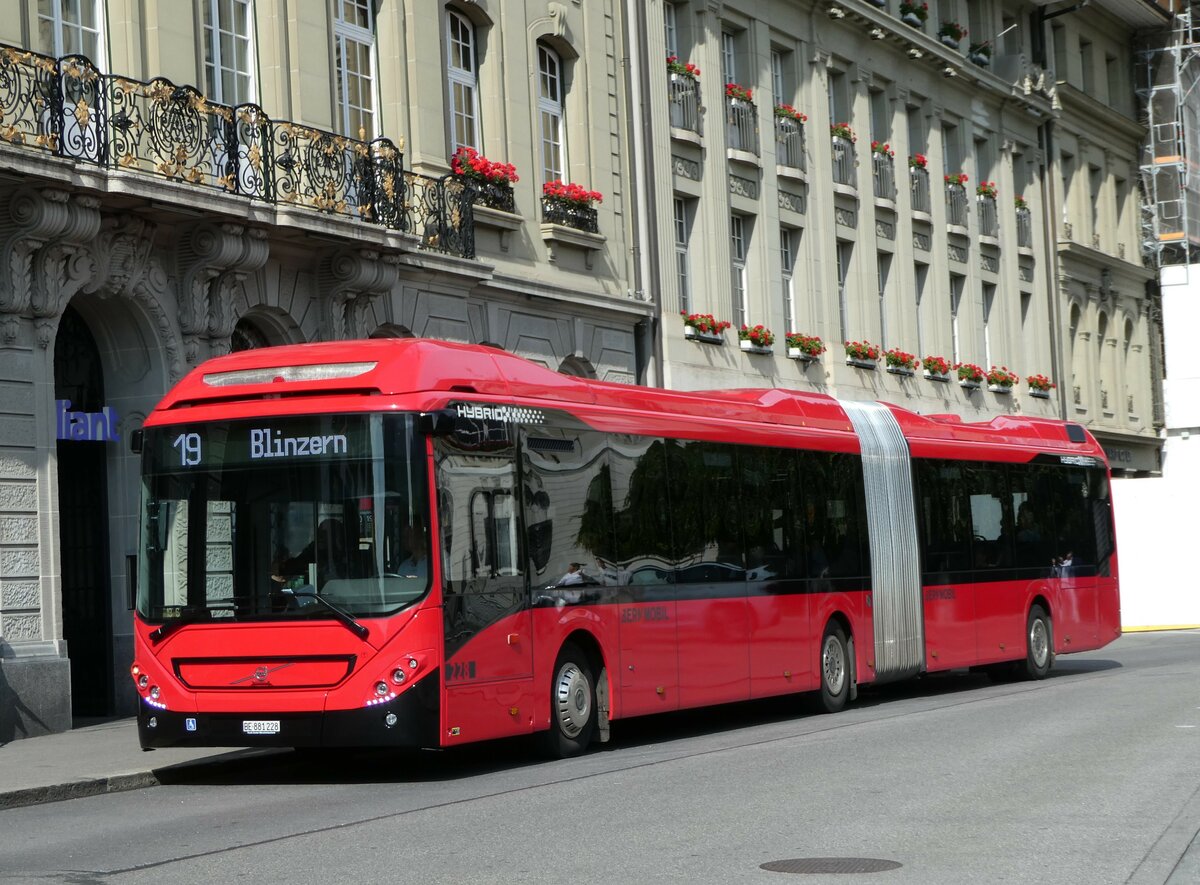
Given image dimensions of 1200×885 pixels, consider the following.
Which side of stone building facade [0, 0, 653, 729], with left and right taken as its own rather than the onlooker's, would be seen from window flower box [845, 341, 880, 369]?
left

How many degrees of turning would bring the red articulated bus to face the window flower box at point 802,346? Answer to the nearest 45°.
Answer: approximately 135° to its right

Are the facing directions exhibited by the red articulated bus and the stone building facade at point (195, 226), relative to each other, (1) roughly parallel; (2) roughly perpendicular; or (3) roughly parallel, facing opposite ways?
roughly perpendicular

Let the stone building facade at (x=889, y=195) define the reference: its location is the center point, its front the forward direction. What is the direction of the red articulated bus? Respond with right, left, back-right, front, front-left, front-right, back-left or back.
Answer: front-right

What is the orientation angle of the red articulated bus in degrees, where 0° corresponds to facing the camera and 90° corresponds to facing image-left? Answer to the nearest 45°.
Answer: approximately 45°

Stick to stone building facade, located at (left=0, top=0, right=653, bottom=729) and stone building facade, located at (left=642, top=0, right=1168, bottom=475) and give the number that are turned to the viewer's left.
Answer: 0

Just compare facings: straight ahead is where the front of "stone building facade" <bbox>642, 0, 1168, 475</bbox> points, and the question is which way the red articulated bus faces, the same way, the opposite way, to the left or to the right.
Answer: to the right

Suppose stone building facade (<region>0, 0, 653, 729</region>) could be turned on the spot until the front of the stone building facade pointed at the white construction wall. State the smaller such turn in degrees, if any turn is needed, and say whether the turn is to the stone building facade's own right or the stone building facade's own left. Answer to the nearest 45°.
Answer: approximately 90° to the stone building facade's own left

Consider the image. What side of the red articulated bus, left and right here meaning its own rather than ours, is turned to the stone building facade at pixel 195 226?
right

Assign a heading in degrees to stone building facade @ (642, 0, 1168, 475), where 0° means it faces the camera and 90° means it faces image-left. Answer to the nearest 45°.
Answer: approximately 315°
